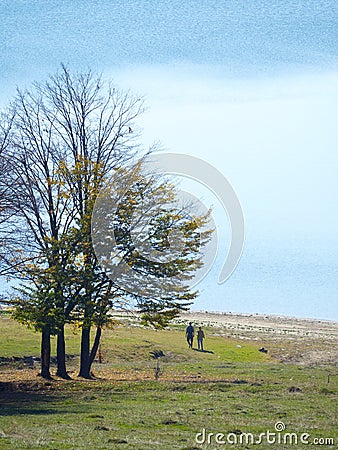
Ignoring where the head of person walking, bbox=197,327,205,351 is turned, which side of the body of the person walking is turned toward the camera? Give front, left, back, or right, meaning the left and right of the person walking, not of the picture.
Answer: back
